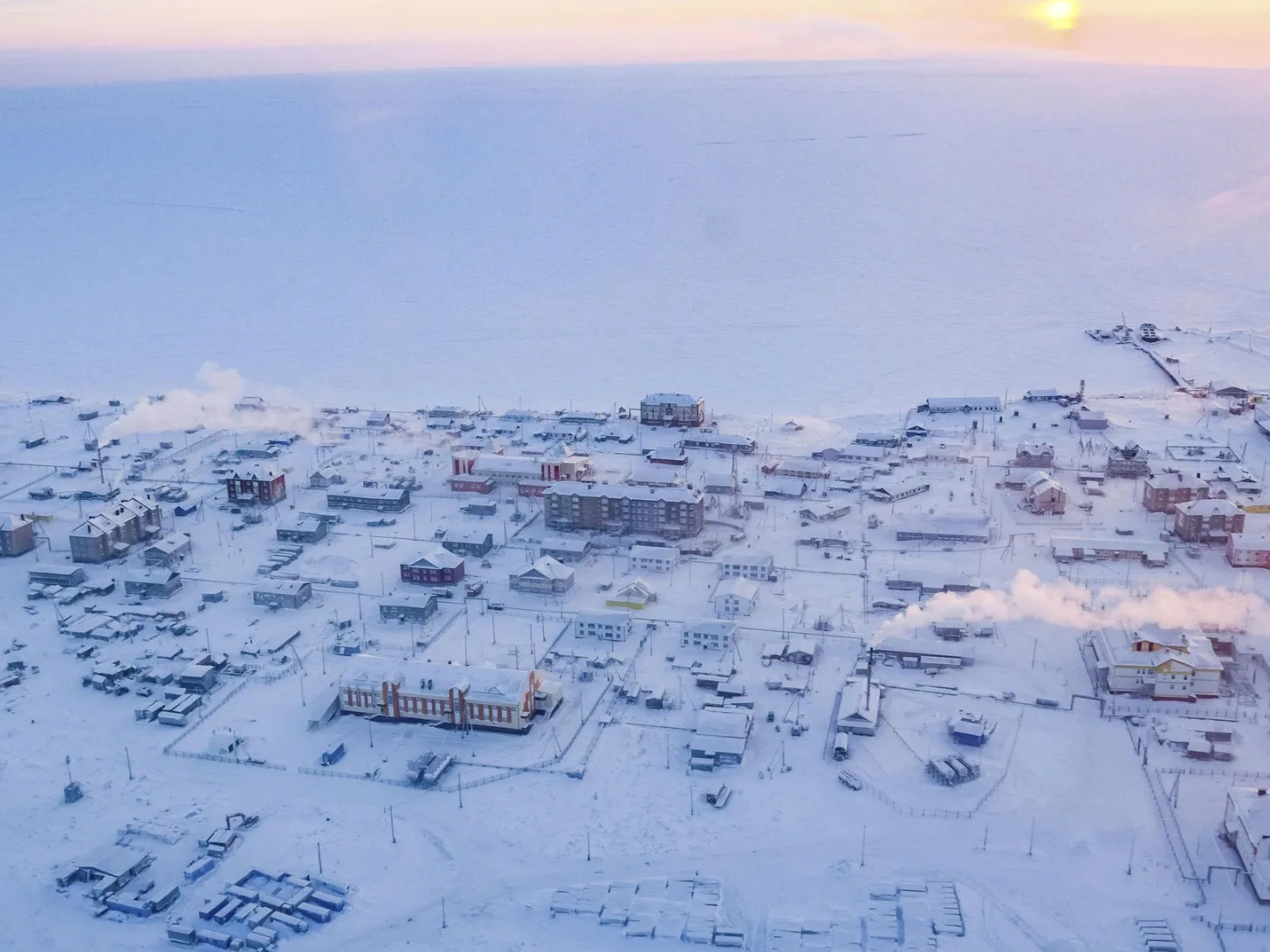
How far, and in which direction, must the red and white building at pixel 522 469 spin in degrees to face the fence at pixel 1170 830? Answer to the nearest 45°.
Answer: approximately 45° to its left

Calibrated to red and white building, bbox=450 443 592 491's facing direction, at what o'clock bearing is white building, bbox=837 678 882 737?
The white building is roughly at 11 o'clock from the red and white building.

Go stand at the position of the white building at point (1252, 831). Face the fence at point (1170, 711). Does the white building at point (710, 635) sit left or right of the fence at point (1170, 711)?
left

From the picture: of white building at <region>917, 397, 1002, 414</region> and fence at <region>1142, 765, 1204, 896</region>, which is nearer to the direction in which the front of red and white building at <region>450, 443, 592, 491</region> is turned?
the fence

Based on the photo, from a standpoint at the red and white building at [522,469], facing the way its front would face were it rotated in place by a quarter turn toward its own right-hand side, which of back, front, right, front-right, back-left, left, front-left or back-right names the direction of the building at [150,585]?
front-left

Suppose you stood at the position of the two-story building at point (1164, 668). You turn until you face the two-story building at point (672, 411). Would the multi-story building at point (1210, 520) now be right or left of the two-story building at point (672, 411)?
right

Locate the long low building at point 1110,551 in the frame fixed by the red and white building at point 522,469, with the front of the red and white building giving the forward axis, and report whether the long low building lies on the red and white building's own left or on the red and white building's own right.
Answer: on the red and white building's own left

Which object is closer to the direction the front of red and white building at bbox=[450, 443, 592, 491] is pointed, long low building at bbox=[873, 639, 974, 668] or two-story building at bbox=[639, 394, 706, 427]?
the long low building

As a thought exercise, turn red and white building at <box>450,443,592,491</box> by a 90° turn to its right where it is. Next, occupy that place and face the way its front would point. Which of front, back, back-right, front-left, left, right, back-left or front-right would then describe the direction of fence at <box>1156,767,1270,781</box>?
back-left

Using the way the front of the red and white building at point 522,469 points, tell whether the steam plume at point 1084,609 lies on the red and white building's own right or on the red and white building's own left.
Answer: on the red and white building's own left

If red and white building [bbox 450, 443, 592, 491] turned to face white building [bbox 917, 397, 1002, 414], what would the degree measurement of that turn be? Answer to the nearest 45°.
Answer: approximately 90° to its left

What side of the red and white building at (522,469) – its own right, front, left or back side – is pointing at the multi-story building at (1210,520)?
left

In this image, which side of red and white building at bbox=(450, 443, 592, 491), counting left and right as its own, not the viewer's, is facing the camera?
front

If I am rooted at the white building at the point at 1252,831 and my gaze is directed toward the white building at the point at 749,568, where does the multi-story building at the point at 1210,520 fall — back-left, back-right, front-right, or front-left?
front-right

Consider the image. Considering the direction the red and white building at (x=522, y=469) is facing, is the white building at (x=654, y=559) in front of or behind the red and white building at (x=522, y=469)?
in front

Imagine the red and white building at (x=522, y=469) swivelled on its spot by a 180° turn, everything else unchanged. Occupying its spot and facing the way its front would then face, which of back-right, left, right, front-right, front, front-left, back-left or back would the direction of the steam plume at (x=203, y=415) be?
front-left

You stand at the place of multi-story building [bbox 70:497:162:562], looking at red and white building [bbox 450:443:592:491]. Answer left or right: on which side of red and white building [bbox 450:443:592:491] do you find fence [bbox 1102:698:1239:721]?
right

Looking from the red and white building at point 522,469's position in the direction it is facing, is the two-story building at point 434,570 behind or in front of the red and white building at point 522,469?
in front

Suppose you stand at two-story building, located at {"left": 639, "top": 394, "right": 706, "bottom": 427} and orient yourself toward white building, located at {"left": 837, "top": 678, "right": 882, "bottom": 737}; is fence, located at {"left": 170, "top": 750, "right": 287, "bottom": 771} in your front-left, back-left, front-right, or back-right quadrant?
front-right
